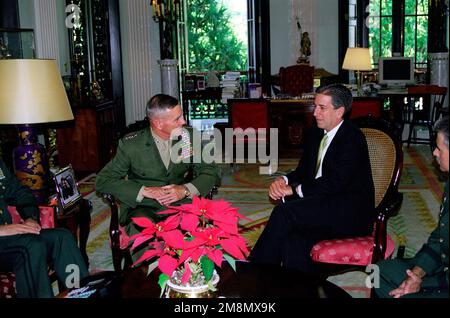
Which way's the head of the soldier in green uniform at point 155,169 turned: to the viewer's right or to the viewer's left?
to the viewer's right

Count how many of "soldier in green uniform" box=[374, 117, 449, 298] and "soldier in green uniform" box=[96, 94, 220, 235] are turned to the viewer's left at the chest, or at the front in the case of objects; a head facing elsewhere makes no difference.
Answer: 1

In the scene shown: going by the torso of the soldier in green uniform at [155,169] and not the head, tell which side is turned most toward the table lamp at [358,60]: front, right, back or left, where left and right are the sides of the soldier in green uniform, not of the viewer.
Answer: left

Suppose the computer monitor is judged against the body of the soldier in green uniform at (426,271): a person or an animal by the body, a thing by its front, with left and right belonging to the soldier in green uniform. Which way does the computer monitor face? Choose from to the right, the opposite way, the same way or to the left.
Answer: to the left

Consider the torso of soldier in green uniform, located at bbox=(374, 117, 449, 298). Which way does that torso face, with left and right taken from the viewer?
facing to the left of the viewer

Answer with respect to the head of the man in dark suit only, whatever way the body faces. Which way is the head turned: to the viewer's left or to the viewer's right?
to the viewer's left
